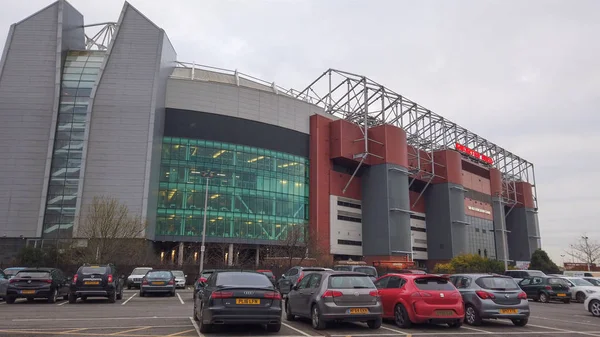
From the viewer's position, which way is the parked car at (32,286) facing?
facing away from the viewer and to the right of the viewer

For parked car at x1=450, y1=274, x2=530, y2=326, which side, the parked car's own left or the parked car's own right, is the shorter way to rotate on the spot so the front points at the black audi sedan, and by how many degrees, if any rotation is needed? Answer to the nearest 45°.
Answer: approximately 90° to the parked car's own left

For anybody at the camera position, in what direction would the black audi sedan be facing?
facing away from the viewer

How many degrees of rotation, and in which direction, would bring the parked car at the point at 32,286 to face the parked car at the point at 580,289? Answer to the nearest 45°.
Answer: approximately 45° to its right

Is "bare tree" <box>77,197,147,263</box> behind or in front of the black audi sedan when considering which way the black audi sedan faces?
in front

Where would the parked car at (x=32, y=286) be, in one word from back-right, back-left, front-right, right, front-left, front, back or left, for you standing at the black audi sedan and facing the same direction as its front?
front-left

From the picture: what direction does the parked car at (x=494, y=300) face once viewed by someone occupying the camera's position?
facing away from the viewer and to the left of the viewer

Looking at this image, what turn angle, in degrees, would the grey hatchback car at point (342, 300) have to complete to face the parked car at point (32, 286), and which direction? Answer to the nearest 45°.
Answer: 0° — it already faces it

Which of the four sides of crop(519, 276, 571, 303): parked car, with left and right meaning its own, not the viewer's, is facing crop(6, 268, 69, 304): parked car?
left

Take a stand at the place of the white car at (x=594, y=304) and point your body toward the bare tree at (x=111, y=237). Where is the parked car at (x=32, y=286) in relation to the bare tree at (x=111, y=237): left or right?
left

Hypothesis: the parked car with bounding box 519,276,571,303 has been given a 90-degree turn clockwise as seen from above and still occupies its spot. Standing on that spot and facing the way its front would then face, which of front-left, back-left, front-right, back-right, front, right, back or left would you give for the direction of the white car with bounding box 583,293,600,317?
back-right

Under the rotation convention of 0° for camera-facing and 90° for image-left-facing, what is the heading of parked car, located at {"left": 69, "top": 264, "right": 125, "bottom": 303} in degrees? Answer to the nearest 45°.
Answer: approximately 225°

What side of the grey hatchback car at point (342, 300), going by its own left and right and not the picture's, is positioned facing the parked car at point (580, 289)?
right

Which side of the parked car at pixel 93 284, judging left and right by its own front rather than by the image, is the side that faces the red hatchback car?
right
